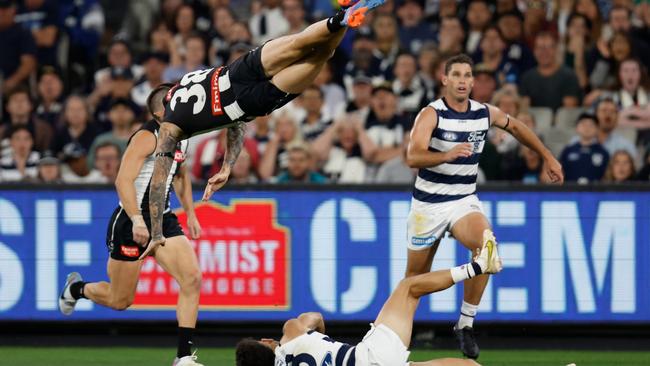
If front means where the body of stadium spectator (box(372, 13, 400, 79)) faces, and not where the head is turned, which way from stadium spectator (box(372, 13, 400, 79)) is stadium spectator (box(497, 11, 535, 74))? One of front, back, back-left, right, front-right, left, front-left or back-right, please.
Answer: left

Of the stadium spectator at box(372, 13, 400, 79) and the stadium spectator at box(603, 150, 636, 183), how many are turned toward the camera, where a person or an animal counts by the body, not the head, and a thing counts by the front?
2

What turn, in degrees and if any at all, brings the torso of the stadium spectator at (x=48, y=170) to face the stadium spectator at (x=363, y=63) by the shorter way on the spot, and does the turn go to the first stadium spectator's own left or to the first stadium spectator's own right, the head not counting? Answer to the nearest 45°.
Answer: approximately 90° to the first stadium spectator's own left

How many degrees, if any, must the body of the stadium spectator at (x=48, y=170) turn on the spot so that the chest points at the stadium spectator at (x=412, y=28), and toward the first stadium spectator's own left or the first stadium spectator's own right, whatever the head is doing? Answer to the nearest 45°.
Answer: approximately 90° to the first stadium spectator's own left
